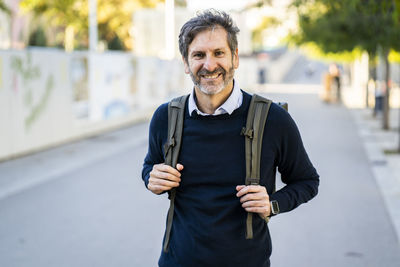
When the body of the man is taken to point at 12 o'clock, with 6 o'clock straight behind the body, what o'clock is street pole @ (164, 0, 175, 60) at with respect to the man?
The street pole is roughly at 6 o'clock from the man.

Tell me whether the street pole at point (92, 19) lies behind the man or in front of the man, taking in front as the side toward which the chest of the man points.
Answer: behind

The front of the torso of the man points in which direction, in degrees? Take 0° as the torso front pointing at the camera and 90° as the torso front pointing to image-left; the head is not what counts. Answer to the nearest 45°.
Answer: approximately 0°

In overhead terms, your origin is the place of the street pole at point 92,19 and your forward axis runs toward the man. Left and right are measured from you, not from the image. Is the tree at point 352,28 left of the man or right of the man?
left

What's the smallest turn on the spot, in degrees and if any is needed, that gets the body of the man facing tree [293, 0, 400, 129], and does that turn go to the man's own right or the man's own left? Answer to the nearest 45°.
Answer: approximately 180°
